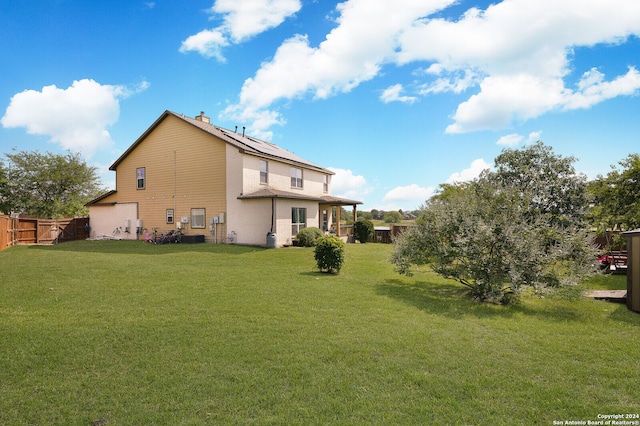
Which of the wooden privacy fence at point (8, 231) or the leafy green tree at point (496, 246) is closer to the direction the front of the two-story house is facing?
the wooden privacy fence

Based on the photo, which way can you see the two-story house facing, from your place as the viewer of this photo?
facing away from the viewer and to the left of the viewer

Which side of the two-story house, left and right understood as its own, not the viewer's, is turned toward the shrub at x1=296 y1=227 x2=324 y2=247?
back

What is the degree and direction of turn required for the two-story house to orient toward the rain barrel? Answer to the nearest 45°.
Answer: approximately 180°

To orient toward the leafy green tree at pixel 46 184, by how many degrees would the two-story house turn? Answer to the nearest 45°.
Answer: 0° — it already faces it

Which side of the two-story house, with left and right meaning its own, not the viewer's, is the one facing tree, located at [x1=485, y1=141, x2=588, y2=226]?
back

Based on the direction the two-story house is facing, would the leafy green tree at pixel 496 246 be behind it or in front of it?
behind

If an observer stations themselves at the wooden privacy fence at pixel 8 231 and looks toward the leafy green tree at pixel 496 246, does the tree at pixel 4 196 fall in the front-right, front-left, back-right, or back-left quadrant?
back-left

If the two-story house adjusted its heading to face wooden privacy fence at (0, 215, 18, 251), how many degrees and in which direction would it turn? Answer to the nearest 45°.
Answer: approximately 45° to its left

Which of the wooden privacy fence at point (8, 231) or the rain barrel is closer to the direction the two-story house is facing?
the wooden privacy fence

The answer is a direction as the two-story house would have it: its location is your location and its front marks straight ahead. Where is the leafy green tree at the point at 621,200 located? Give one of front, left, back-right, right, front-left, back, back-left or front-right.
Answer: back
